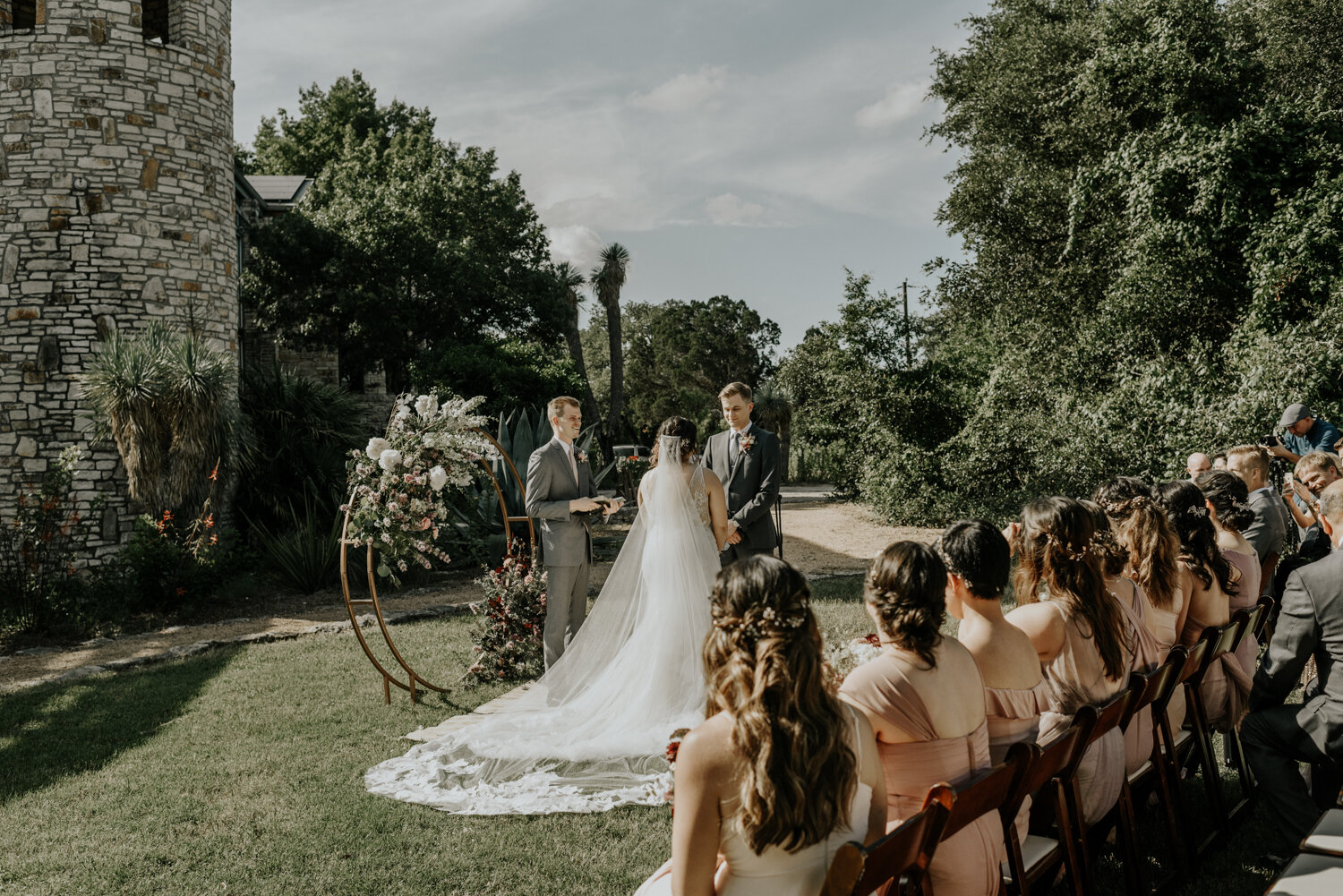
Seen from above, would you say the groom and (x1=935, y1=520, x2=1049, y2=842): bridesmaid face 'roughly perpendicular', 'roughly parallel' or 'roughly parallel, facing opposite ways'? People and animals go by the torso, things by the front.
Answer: roughly perpendicular

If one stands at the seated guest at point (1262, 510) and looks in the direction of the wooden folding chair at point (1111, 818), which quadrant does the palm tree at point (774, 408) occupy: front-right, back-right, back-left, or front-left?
back-right

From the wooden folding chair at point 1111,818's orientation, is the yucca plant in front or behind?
in front

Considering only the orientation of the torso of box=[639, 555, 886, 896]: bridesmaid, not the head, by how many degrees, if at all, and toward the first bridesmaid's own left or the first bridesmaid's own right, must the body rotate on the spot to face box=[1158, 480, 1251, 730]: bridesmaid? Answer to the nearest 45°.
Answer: approximately 90° to the first bridesmaid's own right

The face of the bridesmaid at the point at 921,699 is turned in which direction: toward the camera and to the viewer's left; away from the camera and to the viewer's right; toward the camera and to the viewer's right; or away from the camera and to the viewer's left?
away from the camera and to the viewer's left

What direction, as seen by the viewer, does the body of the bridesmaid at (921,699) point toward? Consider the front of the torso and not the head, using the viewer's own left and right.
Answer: facing away from the viewer and to the left of the viewer

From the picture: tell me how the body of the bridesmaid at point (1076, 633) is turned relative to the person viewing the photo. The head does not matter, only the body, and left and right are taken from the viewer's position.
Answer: facing away from the viewer and to the left of the viewer

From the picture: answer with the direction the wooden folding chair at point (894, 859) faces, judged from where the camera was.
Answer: facing away from the viewer and to the left of the viewer

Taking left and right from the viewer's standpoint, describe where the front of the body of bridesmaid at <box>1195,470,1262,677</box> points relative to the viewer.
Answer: facing away from the viewer and to the left of the viewer

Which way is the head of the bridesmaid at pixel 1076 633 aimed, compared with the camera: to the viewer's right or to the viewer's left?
to the viewer's left

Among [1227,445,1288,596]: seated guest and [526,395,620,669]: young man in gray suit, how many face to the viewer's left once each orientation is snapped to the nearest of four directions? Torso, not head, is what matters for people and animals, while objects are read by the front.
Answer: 1

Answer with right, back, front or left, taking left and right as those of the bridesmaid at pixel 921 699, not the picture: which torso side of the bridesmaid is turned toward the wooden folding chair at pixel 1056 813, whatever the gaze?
right

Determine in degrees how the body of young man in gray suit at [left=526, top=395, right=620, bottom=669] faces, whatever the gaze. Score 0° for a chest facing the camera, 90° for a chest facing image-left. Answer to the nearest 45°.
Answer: approximately 315°

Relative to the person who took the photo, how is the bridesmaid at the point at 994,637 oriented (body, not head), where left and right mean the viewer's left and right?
facing away from the viewer and to the left of the viewer

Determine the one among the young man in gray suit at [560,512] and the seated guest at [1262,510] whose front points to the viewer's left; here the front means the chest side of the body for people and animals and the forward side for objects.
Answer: the seated guest

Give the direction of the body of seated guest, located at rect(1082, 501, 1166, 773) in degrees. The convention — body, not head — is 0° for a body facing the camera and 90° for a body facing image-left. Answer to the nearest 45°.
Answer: approximately 135°

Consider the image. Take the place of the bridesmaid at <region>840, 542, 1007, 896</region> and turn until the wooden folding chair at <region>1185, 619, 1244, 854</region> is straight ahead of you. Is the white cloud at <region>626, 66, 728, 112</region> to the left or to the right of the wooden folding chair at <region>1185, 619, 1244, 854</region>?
left

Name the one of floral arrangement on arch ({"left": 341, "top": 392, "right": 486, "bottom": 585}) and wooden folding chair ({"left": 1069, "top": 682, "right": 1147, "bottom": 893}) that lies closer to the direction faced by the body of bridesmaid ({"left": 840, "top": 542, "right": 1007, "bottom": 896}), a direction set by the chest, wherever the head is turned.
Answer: the floral arrangement on arch
